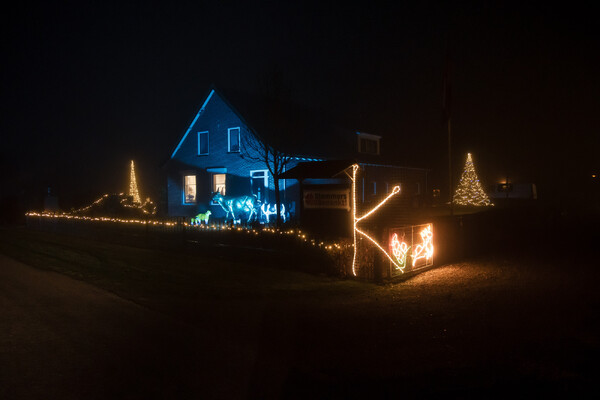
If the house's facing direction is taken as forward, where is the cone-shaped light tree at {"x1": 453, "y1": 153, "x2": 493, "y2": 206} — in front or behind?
behind

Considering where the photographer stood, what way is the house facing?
facing the viewer and to the left of the viewer

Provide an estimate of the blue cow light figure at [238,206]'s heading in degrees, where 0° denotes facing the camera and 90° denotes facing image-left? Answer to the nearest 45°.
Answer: approximately 90°

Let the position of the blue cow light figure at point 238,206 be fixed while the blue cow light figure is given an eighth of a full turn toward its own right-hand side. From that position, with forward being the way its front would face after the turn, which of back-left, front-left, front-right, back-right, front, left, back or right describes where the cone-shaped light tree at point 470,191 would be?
right
